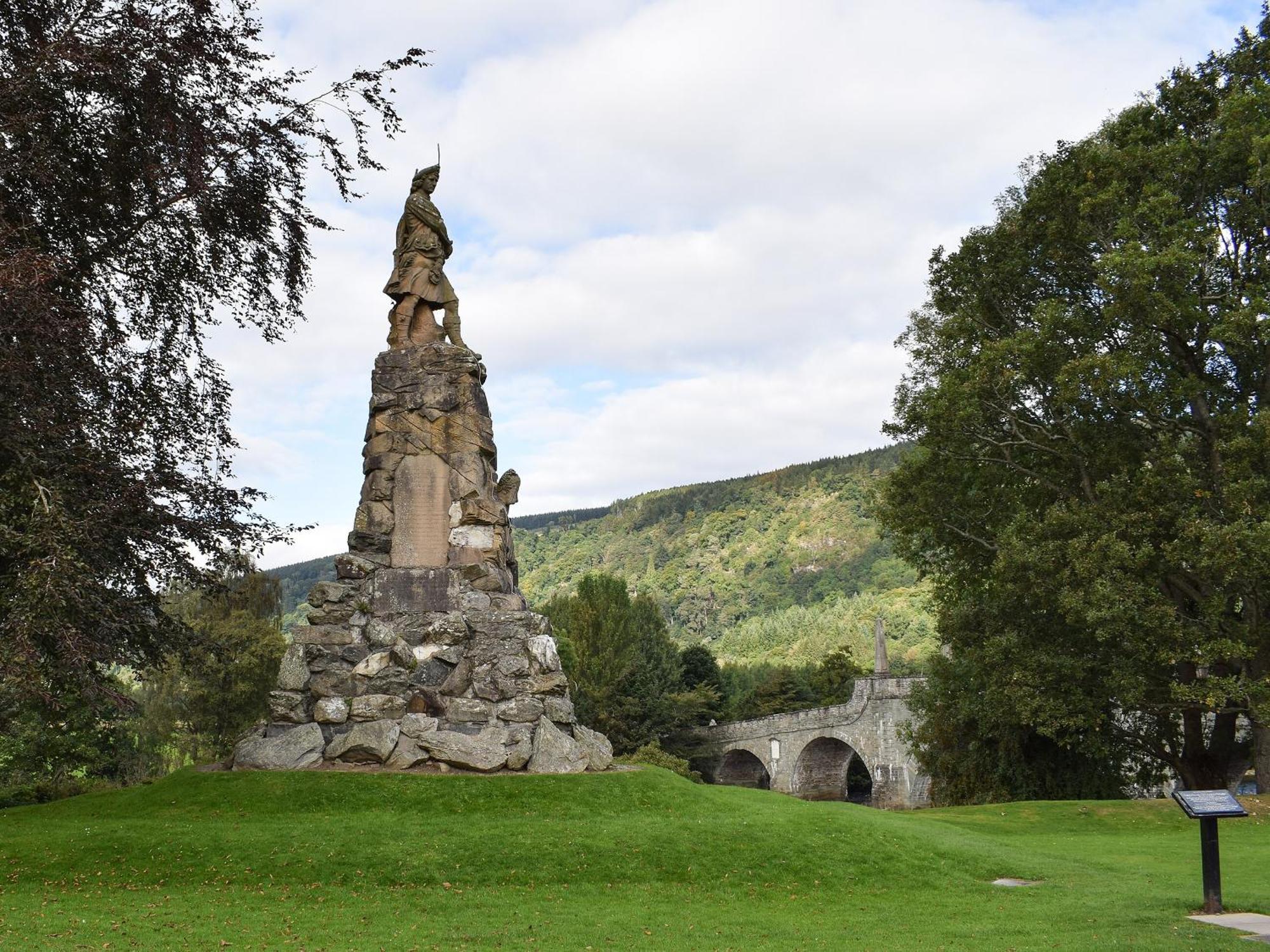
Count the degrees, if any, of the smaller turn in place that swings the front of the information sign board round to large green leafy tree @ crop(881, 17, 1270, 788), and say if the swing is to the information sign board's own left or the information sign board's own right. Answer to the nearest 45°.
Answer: approximately 135° to the information sign board's own left

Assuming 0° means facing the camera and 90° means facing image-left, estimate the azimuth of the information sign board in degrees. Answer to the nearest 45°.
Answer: approximately 315°
